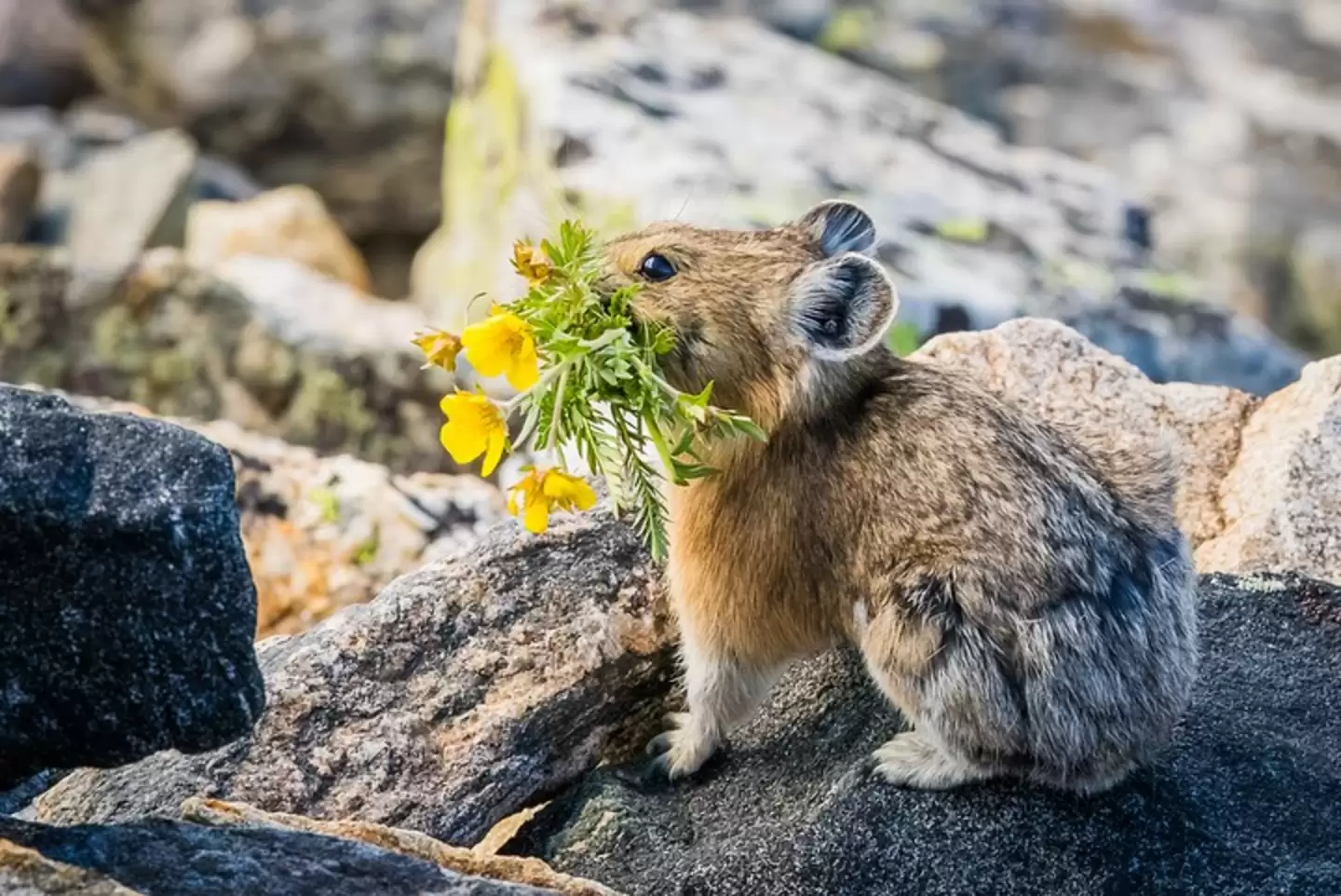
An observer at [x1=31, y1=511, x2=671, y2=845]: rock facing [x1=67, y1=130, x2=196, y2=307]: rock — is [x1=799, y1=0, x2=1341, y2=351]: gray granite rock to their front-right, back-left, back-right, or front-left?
front-right

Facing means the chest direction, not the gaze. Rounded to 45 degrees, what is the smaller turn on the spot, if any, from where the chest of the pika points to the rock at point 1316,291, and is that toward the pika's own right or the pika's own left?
approximately 90° to the pika's own right

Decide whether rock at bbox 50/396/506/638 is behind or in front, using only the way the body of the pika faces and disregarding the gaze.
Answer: in front

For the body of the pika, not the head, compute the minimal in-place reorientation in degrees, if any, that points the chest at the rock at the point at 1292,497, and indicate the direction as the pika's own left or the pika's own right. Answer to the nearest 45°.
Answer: approximately 135° to the pika's own right

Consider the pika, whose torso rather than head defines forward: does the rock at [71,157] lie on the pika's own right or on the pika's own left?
on the pika's own right

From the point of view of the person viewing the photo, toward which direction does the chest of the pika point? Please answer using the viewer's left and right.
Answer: facing to the left of the viewer

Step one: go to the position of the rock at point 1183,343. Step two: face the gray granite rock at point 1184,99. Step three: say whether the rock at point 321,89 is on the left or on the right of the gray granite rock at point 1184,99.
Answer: left

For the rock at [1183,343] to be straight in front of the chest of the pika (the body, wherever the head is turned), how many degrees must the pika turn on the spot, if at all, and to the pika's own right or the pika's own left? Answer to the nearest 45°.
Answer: approximately 90° to the pika's own right

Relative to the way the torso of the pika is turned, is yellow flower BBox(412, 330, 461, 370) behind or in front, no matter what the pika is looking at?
in front

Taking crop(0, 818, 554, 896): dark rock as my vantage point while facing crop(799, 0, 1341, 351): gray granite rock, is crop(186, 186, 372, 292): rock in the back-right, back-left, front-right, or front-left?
front-left

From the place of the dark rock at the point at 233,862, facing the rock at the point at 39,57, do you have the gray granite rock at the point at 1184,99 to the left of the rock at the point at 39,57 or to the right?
right

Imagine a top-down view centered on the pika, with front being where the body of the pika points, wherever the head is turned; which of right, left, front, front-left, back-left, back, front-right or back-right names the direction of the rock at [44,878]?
front-left

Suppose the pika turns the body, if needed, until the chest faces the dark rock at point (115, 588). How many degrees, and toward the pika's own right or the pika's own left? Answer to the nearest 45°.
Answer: approximately 45° to the pika's own left
